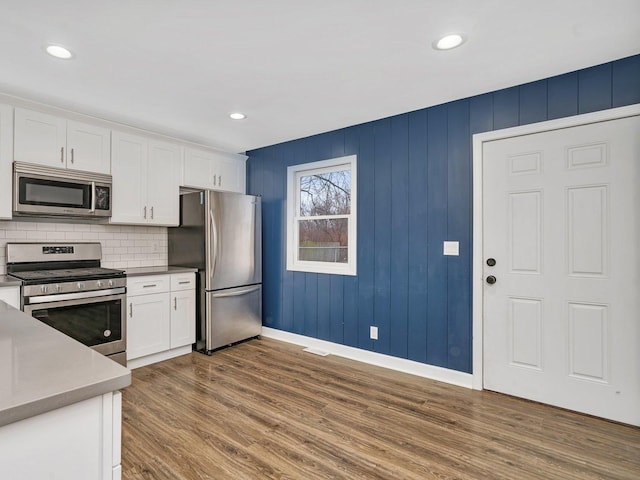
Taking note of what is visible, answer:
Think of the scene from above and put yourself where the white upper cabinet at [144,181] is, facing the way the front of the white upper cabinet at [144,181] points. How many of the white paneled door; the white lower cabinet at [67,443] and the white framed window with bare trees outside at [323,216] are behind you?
0

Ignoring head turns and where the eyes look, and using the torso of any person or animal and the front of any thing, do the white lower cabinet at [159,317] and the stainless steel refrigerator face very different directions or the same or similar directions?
same or similar directions

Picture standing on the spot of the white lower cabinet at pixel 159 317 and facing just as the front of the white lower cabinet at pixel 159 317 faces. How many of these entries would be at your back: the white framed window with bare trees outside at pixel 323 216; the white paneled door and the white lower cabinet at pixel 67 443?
0

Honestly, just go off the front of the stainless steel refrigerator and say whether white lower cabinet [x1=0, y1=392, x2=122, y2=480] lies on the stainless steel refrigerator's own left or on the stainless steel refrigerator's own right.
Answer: on the stainless steel refrigerator's own right

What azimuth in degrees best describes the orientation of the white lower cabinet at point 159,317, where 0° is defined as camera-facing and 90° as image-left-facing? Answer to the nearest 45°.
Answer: approximately 315°

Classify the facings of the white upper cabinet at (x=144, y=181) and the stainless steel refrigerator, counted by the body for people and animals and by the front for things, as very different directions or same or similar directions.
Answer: same or similar directions

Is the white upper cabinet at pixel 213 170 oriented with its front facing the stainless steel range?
no

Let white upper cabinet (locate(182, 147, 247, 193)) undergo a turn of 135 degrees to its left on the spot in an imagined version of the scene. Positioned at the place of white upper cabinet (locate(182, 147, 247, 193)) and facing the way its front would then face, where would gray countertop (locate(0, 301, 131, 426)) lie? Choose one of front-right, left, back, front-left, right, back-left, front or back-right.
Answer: back

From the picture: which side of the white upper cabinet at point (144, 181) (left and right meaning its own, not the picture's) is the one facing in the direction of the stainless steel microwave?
right

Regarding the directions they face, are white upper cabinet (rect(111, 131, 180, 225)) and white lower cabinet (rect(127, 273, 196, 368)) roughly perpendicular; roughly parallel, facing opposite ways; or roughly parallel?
roughly parallel

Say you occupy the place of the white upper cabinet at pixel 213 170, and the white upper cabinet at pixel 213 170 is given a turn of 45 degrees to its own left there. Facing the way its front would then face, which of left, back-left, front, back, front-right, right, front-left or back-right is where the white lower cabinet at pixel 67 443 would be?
right

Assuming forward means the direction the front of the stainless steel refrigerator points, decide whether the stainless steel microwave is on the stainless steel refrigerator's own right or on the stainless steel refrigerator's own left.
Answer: on the stainless steel refrigerator's own right

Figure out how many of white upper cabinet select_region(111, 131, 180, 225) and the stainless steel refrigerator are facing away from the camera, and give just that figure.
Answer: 0

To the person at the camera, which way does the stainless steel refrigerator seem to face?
facing the viewer and to the right of the viewer

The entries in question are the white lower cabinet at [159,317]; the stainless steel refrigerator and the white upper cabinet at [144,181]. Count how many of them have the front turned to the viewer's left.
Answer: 0

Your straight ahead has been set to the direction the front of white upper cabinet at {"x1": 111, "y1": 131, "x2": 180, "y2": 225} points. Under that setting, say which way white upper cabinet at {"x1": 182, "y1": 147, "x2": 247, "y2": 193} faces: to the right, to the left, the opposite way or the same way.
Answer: the same way

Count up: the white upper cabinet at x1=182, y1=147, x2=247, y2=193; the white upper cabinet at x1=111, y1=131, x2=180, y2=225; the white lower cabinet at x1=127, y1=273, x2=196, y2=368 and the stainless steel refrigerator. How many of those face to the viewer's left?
0
